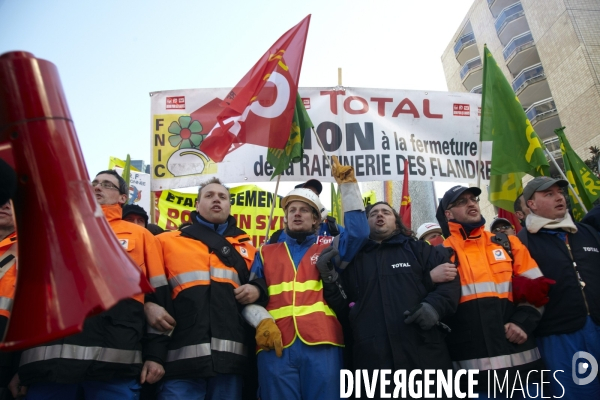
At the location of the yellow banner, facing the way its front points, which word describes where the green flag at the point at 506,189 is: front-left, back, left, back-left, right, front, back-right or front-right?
front-left

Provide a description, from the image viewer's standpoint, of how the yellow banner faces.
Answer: facing the viewer

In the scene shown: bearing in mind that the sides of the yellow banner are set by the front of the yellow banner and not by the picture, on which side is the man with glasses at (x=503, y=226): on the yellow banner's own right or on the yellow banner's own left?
on the yellow banner's own left

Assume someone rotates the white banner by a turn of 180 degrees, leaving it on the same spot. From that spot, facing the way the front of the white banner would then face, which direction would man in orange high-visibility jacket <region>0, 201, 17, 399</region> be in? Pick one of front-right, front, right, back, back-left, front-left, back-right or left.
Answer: back-left

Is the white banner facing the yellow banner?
no

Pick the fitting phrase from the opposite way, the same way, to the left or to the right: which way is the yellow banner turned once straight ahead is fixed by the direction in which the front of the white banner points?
the same way

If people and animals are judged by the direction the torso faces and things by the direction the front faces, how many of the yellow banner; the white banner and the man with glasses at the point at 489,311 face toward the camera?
3

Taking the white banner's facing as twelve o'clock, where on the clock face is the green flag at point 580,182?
The green flag is roughly at 9 o'clock from the white banner.

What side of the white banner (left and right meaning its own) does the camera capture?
front

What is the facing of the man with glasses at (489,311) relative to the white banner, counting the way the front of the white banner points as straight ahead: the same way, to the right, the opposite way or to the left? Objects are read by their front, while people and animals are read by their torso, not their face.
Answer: the same way

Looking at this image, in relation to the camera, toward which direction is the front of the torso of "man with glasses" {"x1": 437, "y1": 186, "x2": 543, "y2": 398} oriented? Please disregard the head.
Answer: toward the camera

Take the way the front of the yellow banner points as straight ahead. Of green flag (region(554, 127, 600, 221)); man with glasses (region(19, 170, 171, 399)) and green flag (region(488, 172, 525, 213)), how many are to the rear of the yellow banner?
0

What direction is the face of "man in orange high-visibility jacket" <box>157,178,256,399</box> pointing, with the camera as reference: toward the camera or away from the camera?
toward the camera

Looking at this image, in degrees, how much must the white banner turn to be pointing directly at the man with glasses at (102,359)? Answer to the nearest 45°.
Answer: approximately 45° to its right

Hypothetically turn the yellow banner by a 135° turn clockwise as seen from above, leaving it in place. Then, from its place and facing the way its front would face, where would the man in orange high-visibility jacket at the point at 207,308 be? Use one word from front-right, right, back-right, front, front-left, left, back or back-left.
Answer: back-left

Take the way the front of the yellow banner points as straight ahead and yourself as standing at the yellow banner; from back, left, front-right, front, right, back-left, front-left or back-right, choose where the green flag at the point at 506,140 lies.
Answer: front-left
